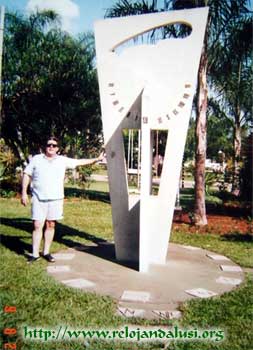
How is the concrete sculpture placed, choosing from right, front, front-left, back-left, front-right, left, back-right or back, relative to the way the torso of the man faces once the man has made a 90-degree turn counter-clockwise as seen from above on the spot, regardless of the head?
front

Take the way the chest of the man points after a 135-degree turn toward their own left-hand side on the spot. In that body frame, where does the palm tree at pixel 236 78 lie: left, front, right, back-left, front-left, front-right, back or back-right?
front

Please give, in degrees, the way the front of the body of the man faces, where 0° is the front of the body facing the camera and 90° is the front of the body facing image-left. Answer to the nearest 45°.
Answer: approximately 0°

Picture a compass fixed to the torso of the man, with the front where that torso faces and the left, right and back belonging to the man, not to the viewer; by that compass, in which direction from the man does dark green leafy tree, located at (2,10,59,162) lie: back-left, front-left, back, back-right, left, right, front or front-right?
back

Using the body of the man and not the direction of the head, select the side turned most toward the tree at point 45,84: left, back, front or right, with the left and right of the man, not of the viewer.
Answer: back

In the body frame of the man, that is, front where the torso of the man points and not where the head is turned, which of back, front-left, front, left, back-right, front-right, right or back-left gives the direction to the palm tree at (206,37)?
back-left
